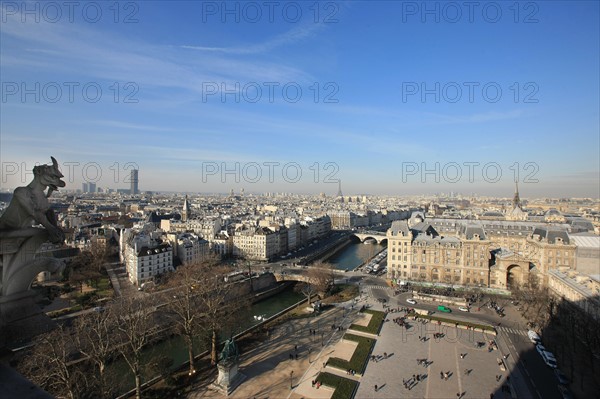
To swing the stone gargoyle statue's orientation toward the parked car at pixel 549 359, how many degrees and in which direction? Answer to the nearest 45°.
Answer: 0° — it already faces it

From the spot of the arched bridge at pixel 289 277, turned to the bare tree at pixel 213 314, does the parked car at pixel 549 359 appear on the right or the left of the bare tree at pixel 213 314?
left
